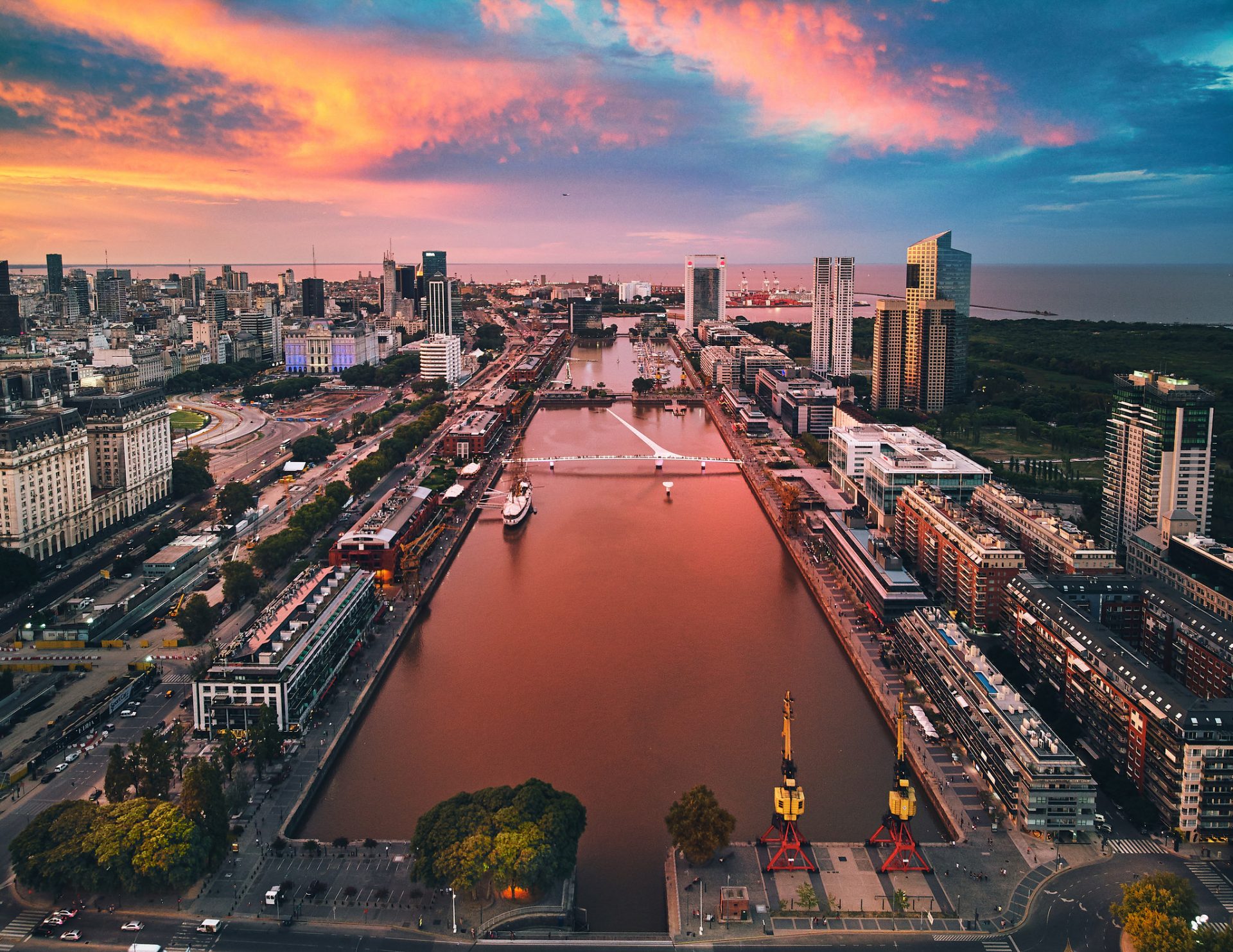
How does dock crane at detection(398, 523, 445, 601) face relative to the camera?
to the viewer's right

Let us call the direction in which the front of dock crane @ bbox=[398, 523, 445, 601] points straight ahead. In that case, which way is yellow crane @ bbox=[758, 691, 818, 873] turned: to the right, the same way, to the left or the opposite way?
to the left

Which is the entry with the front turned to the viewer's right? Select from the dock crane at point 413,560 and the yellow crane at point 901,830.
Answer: the dock crane

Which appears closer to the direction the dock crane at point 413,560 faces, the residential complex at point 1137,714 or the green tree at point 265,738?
the residential complex

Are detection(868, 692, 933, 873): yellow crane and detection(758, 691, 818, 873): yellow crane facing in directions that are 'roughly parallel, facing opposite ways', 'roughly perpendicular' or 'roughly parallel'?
roughly parallel

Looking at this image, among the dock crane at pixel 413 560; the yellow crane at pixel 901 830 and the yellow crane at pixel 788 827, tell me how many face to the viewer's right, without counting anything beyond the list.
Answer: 1

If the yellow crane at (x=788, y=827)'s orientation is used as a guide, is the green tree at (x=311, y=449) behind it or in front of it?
in front

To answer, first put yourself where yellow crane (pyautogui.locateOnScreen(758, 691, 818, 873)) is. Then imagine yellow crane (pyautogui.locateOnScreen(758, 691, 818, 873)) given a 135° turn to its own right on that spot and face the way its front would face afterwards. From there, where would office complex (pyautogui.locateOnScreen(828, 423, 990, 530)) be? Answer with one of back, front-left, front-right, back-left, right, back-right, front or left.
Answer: back-left

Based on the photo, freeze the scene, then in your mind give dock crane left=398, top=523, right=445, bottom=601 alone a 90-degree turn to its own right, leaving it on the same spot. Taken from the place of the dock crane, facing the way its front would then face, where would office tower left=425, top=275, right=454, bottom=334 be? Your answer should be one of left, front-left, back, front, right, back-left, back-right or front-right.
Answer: back

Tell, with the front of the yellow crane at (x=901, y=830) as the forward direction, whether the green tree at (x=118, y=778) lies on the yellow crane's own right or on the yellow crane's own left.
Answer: on the yellow crane's own left

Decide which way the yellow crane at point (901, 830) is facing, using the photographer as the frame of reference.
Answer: facing away from the viewer

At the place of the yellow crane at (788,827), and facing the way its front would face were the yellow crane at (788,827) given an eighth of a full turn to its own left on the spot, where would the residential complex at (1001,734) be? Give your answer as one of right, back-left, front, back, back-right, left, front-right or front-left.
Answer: right

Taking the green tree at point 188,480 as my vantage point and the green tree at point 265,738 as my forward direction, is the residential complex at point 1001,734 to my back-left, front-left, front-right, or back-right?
front-left

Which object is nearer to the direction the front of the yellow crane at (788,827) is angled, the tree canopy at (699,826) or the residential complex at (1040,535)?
the residential complex

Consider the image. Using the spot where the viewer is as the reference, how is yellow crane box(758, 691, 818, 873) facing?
facing away from the viewer
